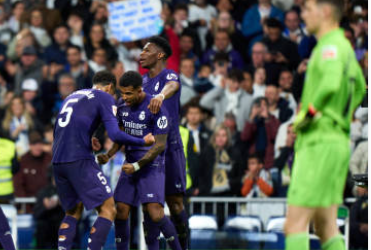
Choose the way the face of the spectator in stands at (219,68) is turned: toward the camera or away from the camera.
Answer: toward the camera

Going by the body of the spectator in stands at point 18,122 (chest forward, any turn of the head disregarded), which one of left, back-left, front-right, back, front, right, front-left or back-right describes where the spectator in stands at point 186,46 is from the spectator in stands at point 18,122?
left

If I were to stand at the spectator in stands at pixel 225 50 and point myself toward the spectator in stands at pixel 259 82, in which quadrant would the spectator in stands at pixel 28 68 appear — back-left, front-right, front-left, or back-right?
back-right

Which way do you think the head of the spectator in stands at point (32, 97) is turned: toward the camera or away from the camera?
toward the camera

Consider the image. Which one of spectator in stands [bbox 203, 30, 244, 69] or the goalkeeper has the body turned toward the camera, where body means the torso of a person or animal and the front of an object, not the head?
the spectator in stands

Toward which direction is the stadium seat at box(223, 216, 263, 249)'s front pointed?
toward the camera

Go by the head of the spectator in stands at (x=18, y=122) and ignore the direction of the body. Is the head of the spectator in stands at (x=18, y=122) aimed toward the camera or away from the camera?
toward the camera

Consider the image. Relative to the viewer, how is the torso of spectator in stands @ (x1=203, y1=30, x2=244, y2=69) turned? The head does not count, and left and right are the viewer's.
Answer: facing the viewer

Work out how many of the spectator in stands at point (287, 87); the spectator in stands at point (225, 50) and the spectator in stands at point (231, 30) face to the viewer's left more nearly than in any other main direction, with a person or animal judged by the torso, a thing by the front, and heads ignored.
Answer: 0

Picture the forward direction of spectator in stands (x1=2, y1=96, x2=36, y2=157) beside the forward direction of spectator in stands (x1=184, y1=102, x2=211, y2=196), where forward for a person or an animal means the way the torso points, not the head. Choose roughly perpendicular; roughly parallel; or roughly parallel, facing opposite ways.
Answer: roughly parallel

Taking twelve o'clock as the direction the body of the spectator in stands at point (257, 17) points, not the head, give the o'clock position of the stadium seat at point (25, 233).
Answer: The stadium seat is roughly at 2 o'clock from the spectator in stands.

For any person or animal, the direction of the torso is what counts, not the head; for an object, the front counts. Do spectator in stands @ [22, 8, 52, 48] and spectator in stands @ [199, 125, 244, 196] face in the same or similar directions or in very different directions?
same or similar directions

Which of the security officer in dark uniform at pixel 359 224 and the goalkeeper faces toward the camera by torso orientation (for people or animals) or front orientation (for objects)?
the security officer in dark uniform
